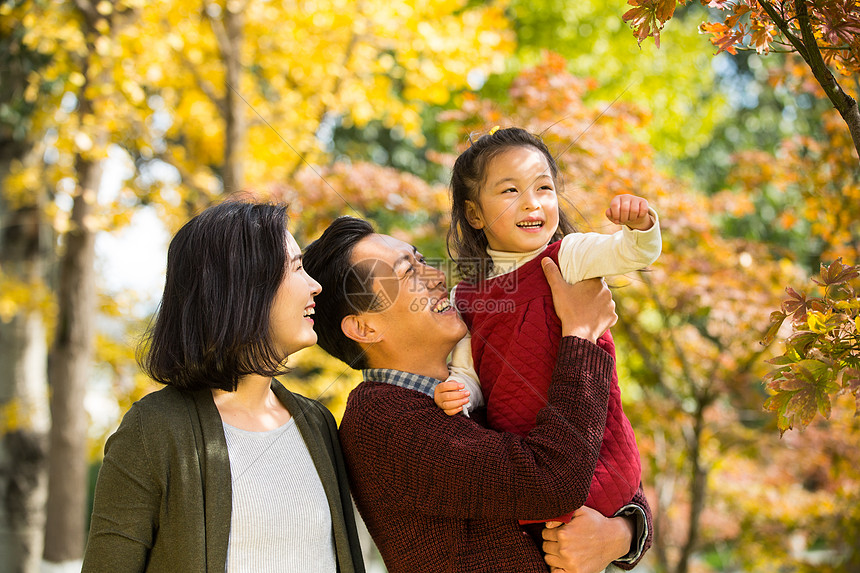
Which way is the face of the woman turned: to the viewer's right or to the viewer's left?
to the viewer's right

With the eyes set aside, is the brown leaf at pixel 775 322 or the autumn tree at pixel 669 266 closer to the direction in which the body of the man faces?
the brown leaf

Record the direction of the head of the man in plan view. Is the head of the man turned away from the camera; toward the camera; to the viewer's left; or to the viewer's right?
to the viewer's right

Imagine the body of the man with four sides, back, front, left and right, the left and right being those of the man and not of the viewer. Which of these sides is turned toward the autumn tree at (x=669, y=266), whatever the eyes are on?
left

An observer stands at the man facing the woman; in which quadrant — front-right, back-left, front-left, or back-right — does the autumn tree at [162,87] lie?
front-right

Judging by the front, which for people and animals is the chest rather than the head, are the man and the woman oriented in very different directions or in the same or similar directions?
same or similar directions

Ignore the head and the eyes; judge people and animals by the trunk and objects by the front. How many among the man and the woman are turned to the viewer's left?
0

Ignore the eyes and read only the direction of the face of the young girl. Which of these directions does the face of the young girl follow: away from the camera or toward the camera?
toward the camera

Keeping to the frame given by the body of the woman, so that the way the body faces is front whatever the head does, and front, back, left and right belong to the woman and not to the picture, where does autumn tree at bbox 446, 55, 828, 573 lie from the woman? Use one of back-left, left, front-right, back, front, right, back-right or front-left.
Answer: left

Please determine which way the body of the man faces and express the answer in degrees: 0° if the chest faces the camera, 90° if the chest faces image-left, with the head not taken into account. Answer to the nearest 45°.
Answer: approximately 270°
